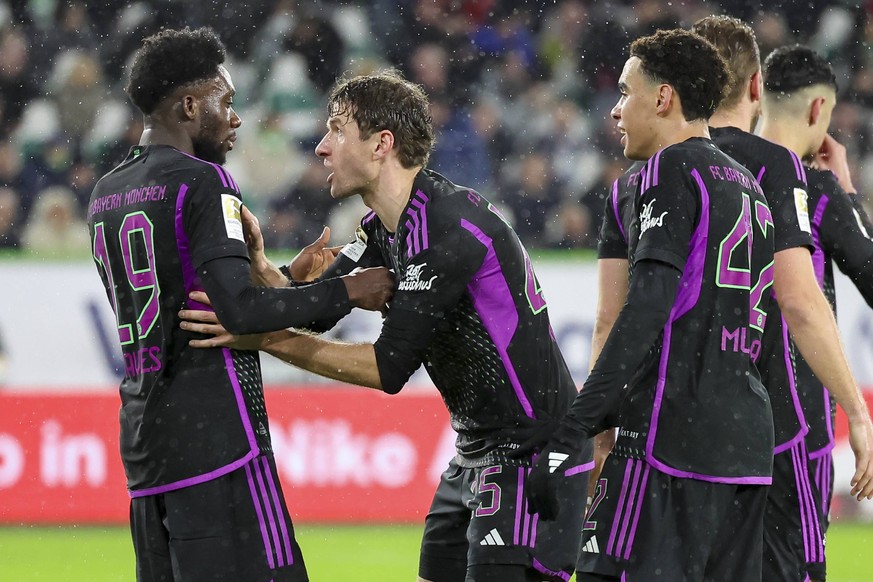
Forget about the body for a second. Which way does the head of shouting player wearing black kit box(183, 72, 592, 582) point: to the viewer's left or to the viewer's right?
to the viewer's left

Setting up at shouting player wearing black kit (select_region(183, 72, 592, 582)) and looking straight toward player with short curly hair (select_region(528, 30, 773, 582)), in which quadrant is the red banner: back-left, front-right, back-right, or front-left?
back-left

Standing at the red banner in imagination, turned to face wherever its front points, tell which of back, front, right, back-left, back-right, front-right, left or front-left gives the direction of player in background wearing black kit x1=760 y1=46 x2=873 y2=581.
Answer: front-left

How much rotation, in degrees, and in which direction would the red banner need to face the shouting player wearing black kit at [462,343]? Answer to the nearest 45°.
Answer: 0° — it already faces them

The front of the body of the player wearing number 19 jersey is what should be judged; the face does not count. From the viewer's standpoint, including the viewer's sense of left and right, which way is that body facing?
facing away from the viewer and to the right of the viewer

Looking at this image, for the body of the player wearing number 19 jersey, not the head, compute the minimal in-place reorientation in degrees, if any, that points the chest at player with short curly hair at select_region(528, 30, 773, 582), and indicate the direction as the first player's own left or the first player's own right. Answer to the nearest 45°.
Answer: approximately 45° to the first player's own right

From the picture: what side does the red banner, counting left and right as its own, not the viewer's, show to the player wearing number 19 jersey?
front

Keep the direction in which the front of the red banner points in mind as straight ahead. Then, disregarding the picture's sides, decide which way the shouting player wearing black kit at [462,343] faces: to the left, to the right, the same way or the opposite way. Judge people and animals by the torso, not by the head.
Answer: to the right

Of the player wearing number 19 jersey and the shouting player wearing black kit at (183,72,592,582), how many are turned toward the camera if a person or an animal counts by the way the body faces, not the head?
0

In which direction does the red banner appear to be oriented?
toward the camera

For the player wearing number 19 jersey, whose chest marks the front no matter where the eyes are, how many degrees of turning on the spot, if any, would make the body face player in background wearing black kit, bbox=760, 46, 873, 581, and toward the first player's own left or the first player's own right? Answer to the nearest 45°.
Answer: approximately 45° to the first player's own right

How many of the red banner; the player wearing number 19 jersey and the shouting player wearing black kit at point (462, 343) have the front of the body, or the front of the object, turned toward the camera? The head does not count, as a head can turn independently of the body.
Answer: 1

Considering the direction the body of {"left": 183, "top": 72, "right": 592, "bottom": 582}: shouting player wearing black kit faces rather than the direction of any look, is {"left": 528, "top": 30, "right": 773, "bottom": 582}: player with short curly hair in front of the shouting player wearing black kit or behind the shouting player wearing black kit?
behind

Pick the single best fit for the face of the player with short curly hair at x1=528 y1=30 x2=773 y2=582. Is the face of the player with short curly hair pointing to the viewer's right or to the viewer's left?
to the viewer's left

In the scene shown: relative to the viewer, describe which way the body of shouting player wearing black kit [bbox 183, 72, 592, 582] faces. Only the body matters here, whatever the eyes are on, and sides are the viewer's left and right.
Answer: facing to the left of the viewer
